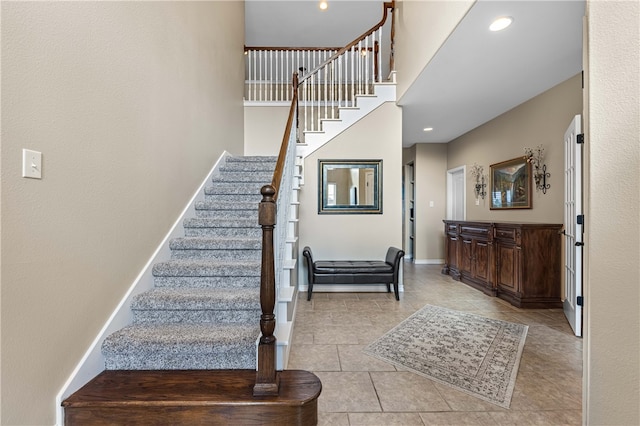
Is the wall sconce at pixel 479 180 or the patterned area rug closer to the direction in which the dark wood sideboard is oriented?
the patterned area rug

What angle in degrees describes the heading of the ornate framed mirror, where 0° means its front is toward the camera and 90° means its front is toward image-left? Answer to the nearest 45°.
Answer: approximately 0°

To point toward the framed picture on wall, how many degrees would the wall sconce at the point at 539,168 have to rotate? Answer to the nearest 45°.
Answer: approximately 90° to its right

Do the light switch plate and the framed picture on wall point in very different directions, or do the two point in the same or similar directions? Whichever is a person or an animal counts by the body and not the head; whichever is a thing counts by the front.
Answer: very different directions

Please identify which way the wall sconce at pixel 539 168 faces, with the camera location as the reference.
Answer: facing the viewer and to the left of the viewer

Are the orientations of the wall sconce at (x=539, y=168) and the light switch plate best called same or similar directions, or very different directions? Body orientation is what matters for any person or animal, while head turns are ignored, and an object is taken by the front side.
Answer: very different directions

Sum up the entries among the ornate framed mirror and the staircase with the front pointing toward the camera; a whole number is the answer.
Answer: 2

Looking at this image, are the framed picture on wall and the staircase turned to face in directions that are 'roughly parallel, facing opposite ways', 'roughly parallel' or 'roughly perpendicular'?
roughly perpendicular

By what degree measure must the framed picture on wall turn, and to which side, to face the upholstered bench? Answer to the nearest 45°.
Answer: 0° — it already faces it

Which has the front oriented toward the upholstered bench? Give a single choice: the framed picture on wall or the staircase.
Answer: the framed picture on wall

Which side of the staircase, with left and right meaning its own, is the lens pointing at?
front

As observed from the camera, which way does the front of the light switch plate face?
facing the viewer and to the right of the viewer
